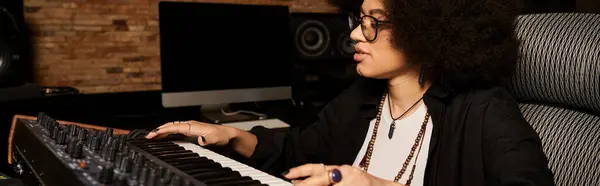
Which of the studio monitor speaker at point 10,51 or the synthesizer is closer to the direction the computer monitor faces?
the synthesizer

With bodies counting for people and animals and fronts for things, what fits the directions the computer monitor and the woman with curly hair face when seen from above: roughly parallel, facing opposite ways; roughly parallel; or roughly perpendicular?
roughly perpendicular

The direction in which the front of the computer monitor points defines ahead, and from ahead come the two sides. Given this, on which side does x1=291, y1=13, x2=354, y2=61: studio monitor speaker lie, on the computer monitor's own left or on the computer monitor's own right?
on the computer monitor's own left

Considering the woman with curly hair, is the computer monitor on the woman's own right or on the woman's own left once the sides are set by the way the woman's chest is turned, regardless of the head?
on the woman's own right

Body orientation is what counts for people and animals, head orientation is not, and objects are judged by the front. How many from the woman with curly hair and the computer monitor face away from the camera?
0

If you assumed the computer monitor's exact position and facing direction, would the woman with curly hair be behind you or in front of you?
in front

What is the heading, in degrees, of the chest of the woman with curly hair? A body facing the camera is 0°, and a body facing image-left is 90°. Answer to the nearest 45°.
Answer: approximately 45°

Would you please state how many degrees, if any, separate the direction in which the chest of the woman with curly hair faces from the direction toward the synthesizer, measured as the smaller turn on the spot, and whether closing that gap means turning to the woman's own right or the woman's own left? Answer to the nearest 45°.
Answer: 0° — they already face it

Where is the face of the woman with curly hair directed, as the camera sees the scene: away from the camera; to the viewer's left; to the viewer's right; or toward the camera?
to the viewer's left

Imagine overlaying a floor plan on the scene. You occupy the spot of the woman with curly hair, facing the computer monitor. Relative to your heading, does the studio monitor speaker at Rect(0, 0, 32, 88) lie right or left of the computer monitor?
left

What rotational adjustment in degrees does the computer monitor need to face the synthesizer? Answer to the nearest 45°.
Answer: approximately 45° to its right

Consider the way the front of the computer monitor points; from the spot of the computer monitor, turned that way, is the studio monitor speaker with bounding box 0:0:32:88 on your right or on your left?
on your right

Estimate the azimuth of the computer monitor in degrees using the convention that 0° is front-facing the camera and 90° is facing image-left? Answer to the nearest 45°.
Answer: approximately 315°
